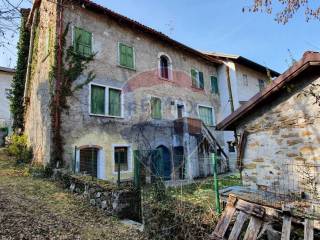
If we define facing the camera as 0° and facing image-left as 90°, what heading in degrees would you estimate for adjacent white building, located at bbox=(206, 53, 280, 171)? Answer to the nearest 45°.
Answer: approximately 315°

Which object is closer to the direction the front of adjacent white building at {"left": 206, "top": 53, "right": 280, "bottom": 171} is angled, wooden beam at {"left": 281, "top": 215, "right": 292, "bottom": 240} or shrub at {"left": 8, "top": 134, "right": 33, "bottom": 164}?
the wooden beam

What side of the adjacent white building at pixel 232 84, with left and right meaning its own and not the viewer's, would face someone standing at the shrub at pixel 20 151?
right

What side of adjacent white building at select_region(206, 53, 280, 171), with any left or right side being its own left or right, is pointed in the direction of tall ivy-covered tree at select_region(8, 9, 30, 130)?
right

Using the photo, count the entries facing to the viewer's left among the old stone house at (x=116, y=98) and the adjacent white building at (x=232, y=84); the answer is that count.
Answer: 0

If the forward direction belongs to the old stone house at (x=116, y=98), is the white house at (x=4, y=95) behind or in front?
behind

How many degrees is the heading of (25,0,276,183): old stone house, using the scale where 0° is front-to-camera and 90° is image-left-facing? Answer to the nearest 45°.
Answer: approximately 315°

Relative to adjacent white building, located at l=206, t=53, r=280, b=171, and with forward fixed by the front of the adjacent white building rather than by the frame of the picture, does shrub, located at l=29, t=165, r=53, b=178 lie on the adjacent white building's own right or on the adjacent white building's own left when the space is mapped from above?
on the adjacent white building's own right

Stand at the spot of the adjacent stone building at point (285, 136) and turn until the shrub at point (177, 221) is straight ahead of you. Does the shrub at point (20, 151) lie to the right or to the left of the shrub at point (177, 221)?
right

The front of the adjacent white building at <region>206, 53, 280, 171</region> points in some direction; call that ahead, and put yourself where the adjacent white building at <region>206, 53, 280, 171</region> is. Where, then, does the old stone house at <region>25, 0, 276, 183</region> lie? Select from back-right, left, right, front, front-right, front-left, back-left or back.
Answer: right
